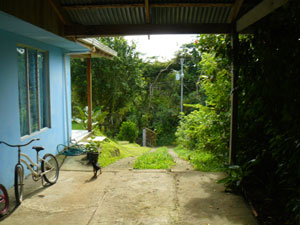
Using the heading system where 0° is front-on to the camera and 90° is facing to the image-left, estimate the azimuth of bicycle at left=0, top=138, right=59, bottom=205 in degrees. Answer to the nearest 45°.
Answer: approximately 45°

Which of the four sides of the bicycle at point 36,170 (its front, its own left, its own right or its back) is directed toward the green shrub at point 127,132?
back

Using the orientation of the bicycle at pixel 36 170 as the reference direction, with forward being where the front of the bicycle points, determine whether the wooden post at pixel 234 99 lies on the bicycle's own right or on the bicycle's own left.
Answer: on the bicycle's own left
